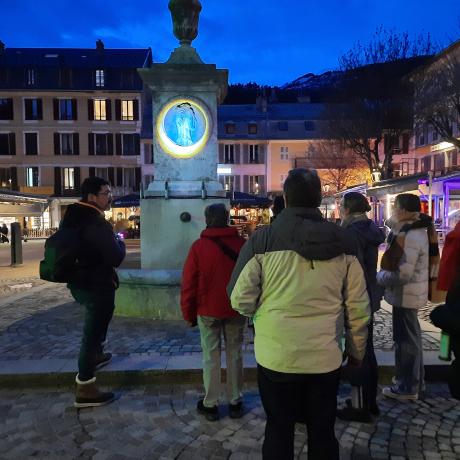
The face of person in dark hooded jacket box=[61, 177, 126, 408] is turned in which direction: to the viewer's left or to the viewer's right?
to the viewer's right

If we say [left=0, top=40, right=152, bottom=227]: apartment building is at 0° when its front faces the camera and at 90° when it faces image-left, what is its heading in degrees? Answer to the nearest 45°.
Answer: approximately 0°

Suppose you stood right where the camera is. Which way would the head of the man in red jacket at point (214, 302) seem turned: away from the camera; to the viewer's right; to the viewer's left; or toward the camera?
away from the camera

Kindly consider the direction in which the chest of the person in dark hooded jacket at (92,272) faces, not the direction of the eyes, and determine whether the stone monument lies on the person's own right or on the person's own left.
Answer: on the person's own left

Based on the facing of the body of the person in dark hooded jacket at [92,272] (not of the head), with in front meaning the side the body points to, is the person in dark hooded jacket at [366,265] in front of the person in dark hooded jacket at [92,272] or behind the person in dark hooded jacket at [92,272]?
in front

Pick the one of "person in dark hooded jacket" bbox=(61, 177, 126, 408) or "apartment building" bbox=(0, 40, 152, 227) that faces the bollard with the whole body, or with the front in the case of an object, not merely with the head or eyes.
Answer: the apartment building

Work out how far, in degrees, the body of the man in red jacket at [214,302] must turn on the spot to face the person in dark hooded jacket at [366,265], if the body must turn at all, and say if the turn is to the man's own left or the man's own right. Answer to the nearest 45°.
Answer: approximately 90° to the man's own right

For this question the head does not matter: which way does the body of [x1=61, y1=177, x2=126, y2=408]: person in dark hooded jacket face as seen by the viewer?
to the viewer's right

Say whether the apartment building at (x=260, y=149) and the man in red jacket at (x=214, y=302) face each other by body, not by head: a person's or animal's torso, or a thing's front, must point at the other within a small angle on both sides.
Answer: yes

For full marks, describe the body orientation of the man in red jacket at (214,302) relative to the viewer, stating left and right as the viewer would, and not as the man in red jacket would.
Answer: facing away from the viewer

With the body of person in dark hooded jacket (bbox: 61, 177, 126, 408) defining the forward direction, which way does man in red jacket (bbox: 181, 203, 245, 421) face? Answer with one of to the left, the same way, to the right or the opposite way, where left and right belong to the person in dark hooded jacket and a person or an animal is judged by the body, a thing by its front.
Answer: to the left
